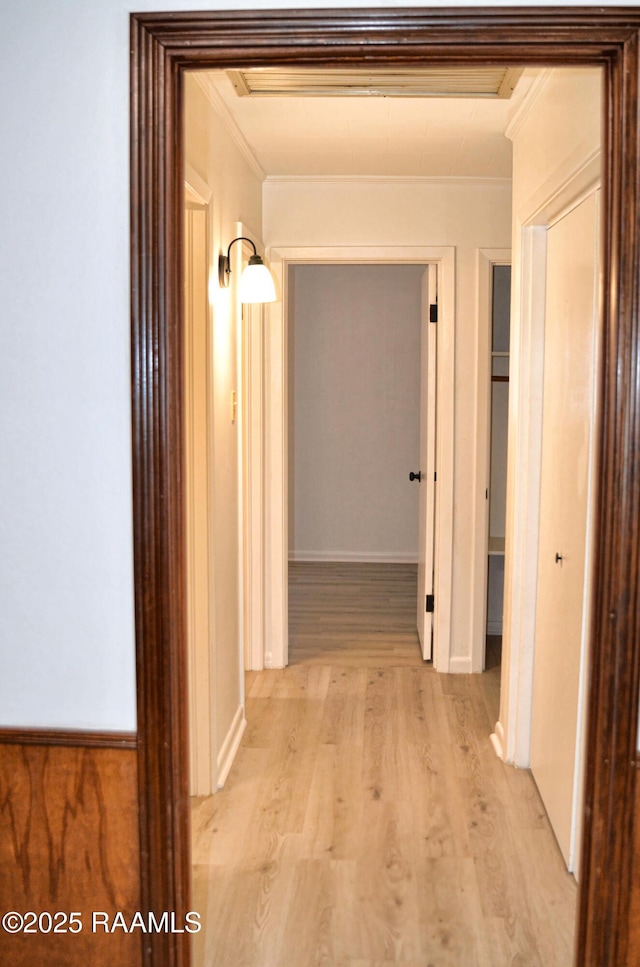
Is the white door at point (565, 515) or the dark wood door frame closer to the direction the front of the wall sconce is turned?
the white door

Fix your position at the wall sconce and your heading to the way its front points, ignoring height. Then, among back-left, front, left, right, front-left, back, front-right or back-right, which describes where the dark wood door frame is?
right

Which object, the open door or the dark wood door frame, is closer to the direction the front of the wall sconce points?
the open door

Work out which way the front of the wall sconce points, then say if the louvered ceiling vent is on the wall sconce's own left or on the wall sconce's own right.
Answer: on the wall sconce's own right

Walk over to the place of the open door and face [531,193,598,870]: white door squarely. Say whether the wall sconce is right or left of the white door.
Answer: right

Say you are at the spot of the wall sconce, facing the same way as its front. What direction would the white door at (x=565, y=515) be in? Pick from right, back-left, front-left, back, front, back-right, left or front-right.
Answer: front-right

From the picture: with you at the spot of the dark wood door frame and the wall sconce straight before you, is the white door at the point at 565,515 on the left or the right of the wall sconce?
right

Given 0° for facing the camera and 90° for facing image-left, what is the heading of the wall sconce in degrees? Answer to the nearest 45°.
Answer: approximately 270°
